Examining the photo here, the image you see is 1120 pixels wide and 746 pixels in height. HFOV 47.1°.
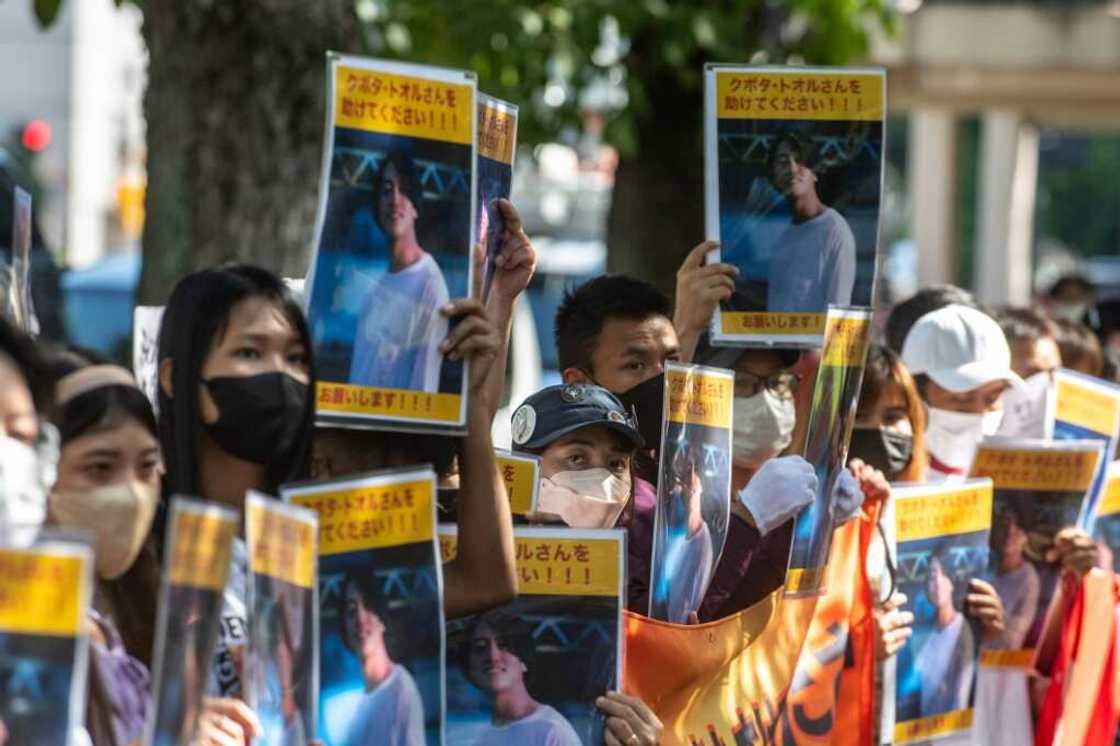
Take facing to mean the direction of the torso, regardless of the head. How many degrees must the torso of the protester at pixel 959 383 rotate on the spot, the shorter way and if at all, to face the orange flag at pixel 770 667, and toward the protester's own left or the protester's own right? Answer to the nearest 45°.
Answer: approximately 45° to the protester's own right

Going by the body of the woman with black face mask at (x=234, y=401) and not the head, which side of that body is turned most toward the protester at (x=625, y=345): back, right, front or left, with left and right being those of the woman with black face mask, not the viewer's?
left

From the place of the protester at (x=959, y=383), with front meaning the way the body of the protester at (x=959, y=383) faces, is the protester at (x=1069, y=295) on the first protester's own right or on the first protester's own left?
on the first protester's own left

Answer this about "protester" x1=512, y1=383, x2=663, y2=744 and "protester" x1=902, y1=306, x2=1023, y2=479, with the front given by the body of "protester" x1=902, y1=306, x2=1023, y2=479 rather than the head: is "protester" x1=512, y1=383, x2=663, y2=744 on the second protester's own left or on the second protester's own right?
on the second protester's own right

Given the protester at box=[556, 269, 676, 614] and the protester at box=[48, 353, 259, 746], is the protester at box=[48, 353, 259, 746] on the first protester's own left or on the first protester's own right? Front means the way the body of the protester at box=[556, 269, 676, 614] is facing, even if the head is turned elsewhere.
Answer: on the first protester's own right

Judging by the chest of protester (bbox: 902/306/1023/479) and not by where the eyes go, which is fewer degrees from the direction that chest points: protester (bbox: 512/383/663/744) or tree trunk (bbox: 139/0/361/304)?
the protester

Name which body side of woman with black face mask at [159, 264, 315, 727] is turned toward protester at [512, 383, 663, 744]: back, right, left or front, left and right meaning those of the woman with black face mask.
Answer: left

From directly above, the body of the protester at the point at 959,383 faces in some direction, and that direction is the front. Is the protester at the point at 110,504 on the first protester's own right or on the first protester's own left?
on the first protester's own right
